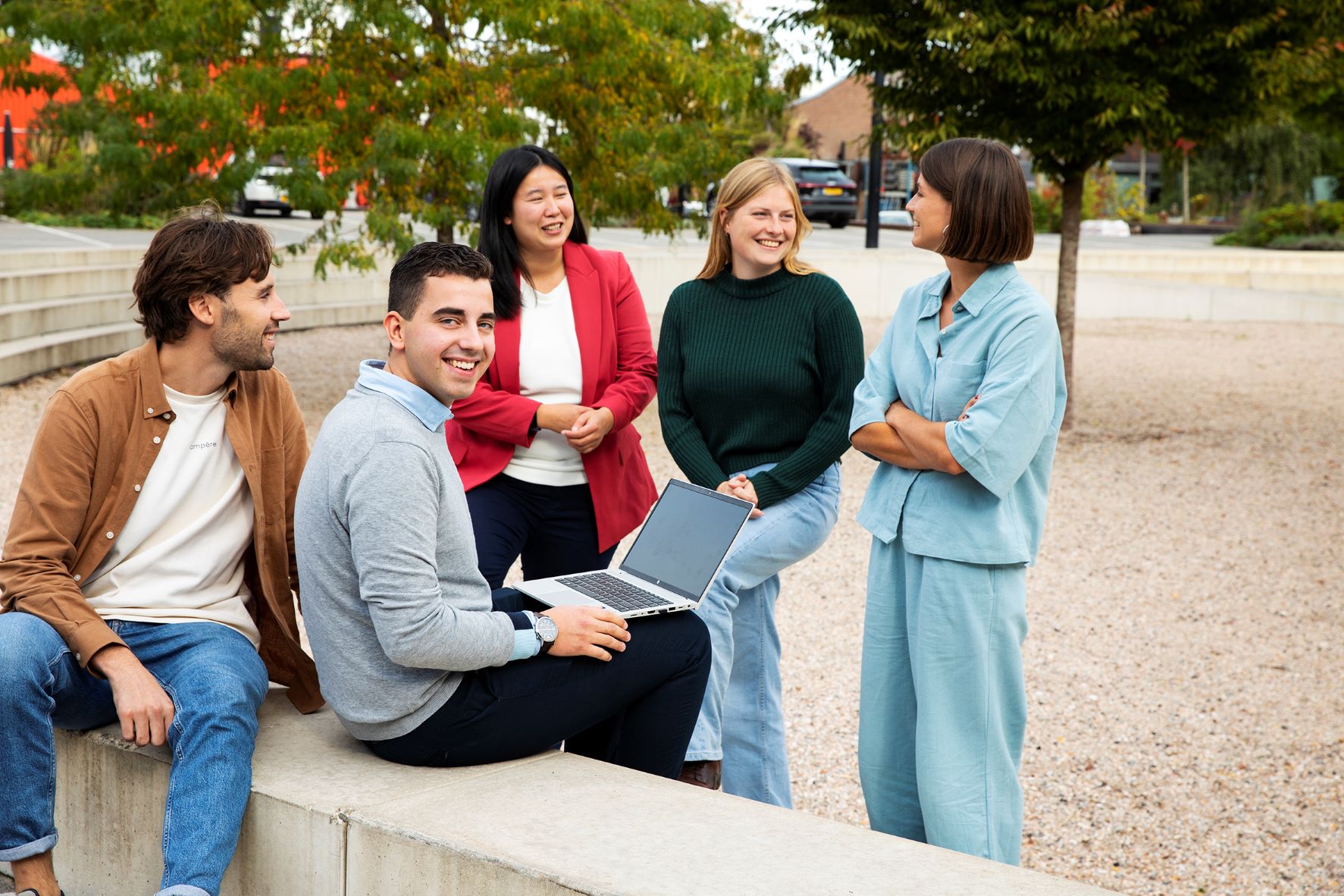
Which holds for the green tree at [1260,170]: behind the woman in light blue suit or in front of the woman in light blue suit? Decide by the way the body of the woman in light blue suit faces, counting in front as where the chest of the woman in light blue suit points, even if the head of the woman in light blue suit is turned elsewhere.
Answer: behind

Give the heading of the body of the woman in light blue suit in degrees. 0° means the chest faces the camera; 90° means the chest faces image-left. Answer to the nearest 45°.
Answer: approximately 45°

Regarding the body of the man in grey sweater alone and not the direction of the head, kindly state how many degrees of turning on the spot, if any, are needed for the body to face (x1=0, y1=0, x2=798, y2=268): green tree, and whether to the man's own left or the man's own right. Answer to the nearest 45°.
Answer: approximately 90° to the man's own left

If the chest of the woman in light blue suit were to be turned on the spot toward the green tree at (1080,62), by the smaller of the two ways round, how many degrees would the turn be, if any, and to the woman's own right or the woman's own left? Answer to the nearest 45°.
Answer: approximately 135° to the woman's own right

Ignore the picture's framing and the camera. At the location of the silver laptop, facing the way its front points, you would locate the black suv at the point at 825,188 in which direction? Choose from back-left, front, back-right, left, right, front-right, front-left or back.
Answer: back-right

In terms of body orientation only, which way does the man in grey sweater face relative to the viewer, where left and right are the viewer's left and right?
facing to the right of the viewer

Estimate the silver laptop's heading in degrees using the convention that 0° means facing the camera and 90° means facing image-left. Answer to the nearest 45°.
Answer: approximately 45°

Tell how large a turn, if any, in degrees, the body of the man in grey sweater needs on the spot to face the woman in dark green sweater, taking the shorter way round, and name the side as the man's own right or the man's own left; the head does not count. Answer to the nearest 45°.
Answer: approximately 45° to the man's own left

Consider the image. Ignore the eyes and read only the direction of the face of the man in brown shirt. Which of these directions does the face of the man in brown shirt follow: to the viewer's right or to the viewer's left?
to the viewer's right
